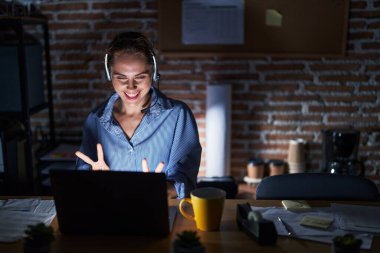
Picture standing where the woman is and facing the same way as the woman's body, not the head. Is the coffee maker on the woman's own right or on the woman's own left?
on the woman's own left

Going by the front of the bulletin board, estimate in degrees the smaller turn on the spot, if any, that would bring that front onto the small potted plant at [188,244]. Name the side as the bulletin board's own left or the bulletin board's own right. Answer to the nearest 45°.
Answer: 0° — it already faces it

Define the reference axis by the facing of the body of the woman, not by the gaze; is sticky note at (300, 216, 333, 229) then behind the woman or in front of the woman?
in front

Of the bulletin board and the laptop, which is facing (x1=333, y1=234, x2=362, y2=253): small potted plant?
the bulletin board

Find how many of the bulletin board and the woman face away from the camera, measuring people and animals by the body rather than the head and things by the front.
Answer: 0

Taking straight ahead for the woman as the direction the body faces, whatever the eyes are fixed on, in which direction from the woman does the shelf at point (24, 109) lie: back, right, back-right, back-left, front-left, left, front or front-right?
back-right

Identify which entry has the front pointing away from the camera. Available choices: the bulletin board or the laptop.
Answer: the laptop

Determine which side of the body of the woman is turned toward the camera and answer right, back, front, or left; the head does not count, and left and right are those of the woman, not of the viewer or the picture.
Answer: front

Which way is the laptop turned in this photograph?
away from the camera

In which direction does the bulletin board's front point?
toward the camera

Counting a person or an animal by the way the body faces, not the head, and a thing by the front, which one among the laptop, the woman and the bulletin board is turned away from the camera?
the laptop

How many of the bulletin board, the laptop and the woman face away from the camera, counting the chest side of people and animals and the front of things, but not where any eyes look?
1

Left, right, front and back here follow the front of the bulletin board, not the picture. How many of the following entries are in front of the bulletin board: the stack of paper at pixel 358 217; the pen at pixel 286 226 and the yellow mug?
3

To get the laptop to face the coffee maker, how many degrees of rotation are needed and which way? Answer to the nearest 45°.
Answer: approximately 45° to its right

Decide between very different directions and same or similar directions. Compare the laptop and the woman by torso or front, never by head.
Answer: very different directions

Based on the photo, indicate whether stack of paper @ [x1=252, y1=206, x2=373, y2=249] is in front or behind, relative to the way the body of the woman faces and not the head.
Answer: in front
